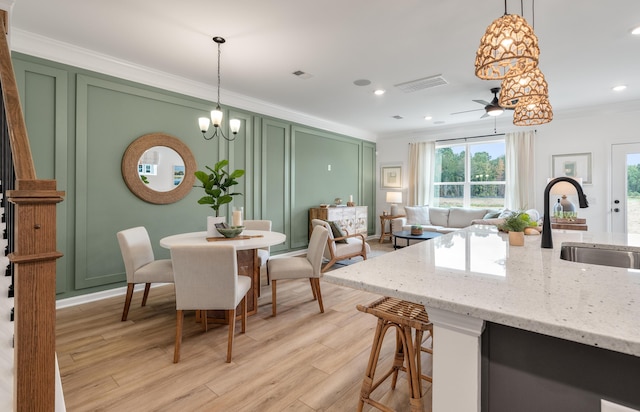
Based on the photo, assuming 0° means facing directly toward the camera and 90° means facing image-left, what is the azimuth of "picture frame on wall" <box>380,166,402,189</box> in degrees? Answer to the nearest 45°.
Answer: approximately 0°

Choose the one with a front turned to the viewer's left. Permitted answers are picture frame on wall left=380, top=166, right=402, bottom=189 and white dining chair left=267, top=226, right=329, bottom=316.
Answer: the white dining chair

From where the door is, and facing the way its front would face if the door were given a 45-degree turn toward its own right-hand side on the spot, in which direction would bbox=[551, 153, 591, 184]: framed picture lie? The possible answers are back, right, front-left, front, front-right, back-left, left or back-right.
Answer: front-right

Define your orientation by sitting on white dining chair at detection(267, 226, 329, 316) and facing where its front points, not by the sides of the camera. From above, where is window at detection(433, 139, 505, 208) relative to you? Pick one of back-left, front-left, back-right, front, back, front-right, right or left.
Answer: back-right

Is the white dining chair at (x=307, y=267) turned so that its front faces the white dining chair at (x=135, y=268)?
yes

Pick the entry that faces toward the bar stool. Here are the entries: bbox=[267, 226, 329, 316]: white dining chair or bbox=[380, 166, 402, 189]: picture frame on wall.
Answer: the picture frame on wall

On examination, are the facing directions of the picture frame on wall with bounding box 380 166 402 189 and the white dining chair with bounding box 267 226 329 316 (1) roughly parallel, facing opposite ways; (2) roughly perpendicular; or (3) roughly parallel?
roughly perpendicular

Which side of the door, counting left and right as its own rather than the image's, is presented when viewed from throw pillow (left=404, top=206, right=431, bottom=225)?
right

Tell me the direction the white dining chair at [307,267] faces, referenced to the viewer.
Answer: facing to the left of the viewer

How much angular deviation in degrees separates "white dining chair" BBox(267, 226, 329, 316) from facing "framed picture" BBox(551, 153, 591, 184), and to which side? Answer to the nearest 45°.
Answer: approximately 135° to its right

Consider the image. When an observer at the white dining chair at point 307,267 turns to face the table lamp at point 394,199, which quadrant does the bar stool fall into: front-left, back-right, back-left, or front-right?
back-right

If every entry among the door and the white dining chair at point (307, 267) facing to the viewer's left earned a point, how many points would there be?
1

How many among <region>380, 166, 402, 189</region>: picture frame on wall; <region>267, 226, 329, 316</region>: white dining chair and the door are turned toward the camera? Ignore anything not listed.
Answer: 2
